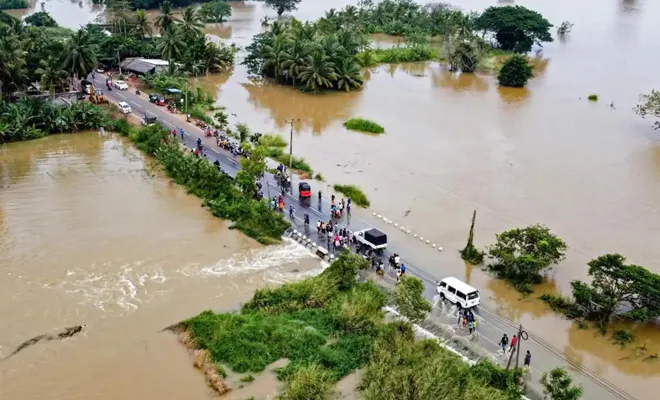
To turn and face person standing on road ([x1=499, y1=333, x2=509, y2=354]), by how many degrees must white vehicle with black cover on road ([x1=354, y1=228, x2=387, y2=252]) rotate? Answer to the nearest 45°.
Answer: approximately 180°

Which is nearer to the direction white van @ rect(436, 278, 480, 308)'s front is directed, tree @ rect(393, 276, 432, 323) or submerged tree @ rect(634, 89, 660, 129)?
the tree

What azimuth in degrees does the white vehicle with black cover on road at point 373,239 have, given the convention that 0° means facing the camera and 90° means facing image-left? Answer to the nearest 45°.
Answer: approximately 135°

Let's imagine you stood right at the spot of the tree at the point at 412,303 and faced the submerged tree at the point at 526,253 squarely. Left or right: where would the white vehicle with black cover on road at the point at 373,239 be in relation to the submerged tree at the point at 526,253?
left
